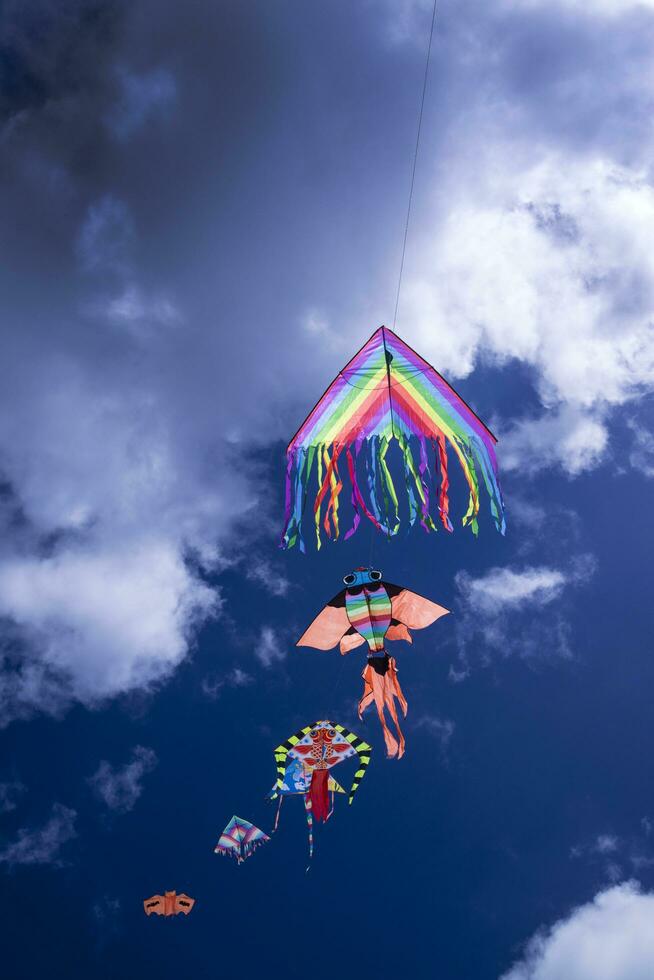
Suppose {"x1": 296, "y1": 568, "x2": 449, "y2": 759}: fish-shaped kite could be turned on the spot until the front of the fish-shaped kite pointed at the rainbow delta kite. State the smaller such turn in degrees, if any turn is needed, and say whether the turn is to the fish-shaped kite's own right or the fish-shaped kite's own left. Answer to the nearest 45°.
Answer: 0° — it already faces it

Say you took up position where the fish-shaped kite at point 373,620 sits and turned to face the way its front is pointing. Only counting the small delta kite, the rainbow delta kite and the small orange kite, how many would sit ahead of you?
1

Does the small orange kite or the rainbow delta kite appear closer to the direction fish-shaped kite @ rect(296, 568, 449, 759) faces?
the rainbow delta kite

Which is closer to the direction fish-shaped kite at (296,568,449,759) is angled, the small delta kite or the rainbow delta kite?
the rainbow delta kite
